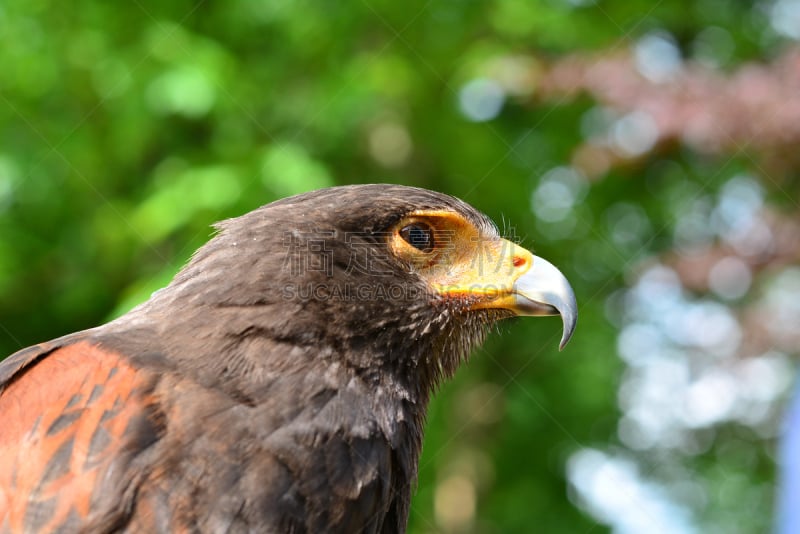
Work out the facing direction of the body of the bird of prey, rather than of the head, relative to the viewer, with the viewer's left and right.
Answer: facing to the right of the viewer
